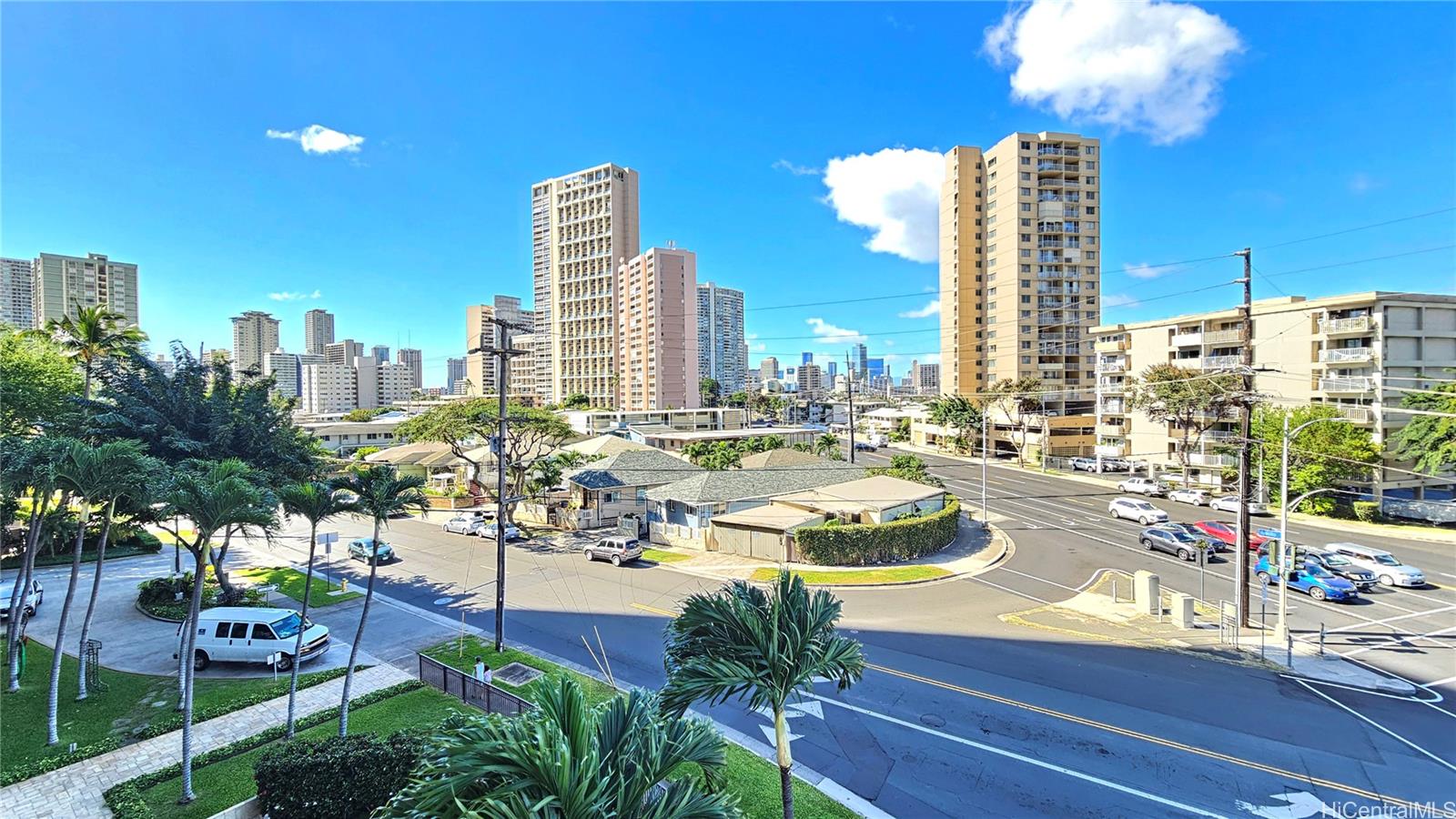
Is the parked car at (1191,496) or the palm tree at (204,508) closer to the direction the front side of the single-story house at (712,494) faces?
the palm tree

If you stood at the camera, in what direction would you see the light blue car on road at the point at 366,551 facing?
facing the viewer and to the right of the viewer

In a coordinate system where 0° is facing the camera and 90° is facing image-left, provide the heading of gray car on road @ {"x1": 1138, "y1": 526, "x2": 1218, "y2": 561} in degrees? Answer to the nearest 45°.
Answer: approximately 315°

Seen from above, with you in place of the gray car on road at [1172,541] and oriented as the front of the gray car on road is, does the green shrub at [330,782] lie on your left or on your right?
on your right

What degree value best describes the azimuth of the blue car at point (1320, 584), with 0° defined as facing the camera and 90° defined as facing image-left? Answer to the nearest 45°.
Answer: approximately 315°

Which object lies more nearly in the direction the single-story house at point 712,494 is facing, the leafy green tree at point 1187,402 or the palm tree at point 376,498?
the palm tree

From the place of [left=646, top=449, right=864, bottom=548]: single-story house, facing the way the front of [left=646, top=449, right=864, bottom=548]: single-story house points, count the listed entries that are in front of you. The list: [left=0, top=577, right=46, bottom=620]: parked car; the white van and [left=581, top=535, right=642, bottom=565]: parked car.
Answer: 3

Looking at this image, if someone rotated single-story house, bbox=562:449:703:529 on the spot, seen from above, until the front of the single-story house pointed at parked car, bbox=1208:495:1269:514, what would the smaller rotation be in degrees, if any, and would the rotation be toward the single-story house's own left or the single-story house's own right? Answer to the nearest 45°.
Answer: approximately 135° to the single-story house's own left

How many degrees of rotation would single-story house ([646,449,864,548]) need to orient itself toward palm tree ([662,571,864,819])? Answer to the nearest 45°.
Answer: approximately 45° to its left

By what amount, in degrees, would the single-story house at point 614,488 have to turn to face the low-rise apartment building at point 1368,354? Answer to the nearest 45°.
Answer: approximately 135° to its left

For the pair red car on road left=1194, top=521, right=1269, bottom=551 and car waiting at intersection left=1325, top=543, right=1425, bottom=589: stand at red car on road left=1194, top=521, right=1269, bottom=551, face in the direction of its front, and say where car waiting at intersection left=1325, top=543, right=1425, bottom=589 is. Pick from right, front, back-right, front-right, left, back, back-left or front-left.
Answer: front

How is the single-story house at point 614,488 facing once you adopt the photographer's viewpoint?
facing the viewer and to the left of the viewer

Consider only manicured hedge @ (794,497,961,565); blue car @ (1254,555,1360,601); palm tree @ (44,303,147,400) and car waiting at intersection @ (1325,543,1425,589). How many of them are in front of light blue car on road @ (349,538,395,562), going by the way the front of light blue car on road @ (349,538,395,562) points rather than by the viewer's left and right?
3
